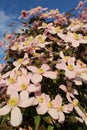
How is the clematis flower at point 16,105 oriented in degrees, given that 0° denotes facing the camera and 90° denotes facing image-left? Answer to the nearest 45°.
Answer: approximately 0°

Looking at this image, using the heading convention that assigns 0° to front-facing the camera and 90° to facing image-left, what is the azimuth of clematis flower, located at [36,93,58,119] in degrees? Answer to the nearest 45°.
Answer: approximately 0°
